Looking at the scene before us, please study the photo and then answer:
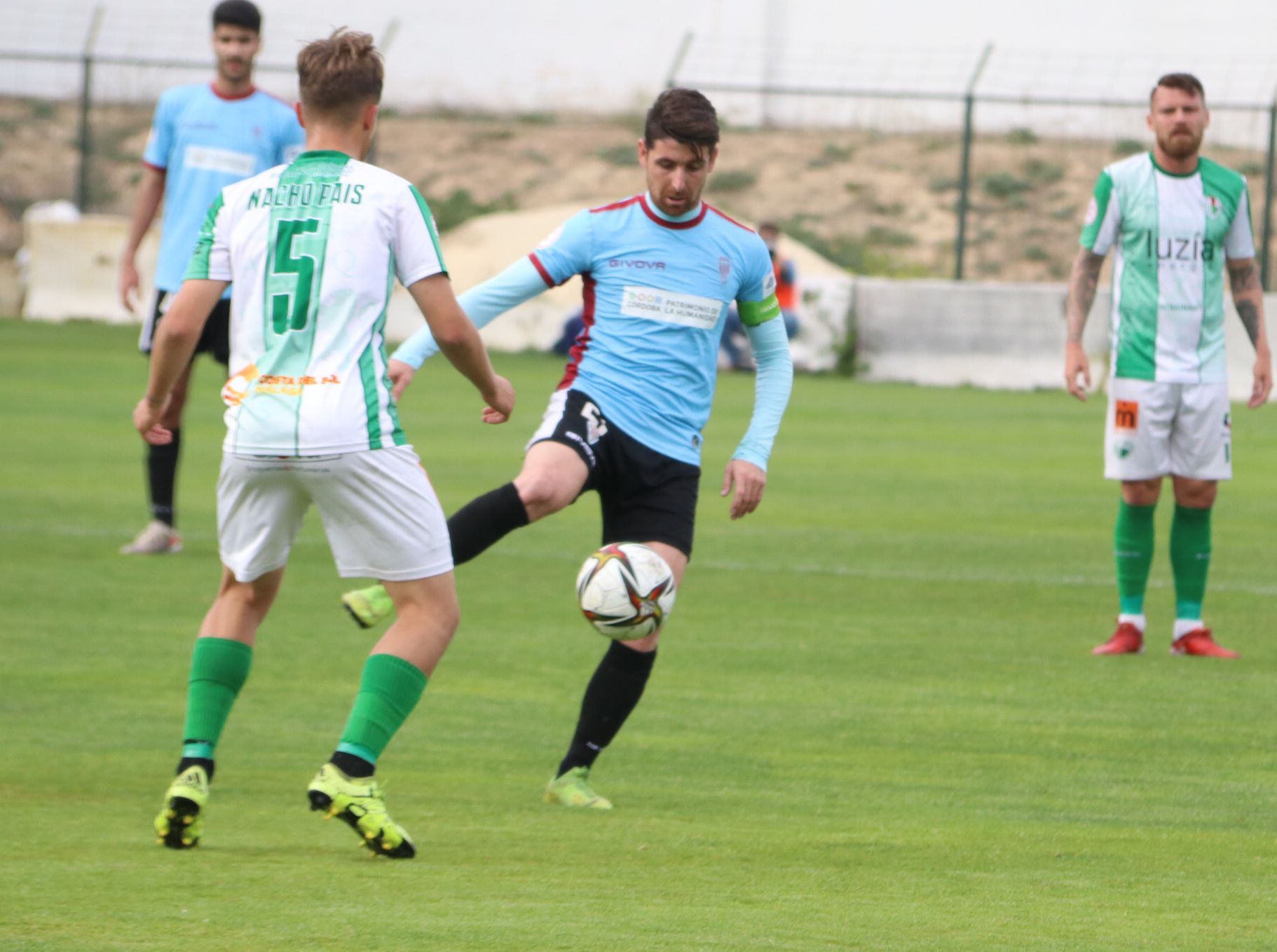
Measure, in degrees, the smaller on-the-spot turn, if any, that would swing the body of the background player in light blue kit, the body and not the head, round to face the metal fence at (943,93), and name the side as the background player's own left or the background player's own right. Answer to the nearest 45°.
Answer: approximately 135° to the background player's own left

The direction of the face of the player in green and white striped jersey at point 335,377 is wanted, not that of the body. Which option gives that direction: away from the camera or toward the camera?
away from the camera

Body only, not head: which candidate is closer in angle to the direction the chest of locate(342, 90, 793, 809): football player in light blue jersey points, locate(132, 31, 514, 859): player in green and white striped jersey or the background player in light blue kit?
the player in green and white striped jersey

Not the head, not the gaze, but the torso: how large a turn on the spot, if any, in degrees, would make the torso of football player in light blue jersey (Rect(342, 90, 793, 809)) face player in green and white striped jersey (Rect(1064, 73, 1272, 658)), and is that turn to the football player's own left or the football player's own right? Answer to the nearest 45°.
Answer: approximately 135° to the football player's own left

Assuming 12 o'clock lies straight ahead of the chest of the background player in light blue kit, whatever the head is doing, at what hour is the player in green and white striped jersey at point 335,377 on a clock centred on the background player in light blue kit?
The player in green and white striped jersey is roughly at 12 o'clock from the background player in light blue kit.

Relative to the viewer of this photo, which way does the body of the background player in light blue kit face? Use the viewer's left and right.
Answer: facing the viewer

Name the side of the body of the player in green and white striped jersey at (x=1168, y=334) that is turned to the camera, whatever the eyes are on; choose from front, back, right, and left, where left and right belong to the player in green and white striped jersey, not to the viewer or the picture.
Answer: front

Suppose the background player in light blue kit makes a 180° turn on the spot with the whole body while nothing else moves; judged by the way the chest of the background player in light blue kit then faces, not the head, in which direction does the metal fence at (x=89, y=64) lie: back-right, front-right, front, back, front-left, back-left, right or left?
front

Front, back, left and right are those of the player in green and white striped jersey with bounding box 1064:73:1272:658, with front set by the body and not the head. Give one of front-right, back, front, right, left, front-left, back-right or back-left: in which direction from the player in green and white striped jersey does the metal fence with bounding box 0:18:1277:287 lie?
back

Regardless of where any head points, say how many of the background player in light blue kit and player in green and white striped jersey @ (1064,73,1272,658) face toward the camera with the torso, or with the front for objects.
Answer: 2

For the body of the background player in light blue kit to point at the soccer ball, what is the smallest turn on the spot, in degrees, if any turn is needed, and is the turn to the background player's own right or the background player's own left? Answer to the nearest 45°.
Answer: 0° — they already face it
